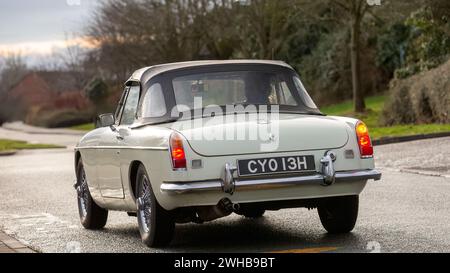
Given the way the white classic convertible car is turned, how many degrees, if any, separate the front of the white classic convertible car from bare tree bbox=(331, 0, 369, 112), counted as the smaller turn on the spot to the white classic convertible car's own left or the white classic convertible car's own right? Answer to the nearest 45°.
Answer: approximately 45° to the white classic convertible car's own right

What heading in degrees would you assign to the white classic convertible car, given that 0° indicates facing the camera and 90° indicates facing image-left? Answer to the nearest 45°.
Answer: approximately 135°
